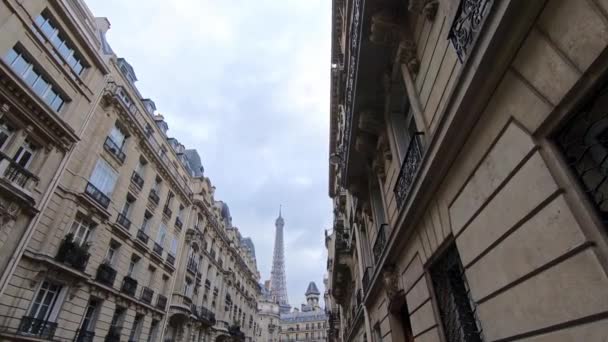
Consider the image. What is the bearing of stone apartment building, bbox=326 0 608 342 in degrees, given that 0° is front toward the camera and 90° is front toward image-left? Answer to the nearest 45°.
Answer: approximately 45°

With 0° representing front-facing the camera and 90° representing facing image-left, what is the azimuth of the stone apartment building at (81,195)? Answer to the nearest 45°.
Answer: approximately 315°

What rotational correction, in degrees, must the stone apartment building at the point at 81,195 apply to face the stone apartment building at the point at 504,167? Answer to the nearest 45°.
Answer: approximately 45° to its right

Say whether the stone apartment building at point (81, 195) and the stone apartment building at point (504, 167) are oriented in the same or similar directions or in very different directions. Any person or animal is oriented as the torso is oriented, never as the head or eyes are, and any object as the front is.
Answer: very different directions

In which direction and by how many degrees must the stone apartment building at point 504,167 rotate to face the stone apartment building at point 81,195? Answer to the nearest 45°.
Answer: approximately 45° to its right
